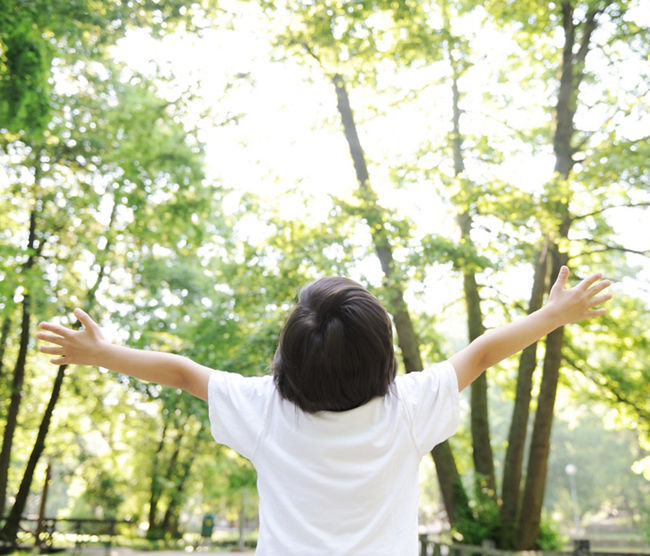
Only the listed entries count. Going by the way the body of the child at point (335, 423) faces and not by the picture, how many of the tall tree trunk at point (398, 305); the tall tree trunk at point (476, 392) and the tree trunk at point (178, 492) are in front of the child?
3

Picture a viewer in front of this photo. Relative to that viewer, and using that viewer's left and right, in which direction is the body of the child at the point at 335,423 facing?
facing away from the viewer

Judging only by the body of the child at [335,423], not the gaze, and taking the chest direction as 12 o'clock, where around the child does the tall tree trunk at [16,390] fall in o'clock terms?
The tall tree trunk is roughly at 11 o'clock from the child.

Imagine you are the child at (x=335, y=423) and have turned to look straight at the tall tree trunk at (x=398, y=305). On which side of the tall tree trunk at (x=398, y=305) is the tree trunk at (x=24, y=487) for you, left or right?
left

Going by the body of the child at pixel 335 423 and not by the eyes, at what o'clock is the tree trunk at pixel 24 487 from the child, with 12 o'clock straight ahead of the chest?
The tree trunk is roughly at 11 o'clock from the child.

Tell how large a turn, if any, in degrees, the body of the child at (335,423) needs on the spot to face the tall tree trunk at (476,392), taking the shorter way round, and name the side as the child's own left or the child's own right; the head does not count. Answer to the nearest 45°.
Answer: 0° — they already face it

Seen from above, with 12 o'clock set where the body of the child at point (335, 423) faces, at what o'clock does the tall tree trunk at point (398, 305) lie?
The tall tree trunk is roughly at 12 o'clock from the child.

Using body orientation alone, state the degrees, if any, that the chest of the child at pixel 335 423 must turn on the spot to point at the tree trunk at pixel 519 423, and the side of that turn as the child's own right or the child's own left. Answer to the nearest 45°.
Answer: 0° — they already face it
